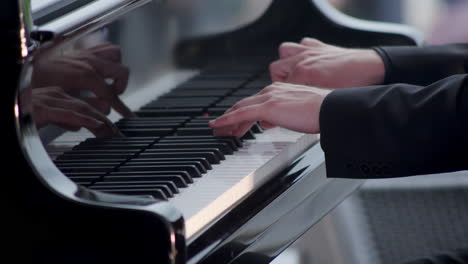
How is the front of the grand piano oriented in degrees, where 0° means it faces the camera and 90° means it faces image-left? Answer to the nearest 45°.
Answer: approximately 315°
